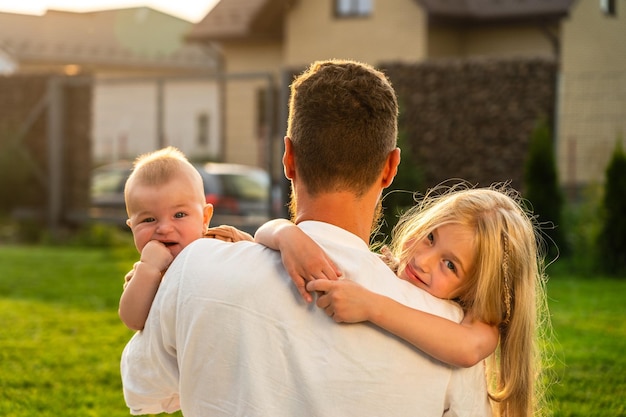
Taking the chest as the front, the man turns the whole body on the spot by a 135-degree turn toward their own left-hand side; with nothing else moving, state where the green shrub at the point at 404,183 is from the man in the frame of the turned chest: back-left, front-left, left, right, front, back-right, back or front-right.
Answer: back-right

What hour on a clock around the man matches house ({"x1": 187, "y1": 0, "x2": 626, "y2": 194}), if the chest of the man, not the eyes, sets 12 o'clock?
The house is roughly at 12 o'clock from the man.

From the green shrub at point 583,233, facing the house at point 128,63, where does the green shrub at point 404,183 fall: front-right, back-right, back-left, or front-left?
front-left

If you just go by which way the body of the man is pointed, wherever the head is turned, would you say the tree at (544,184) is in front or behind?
in front

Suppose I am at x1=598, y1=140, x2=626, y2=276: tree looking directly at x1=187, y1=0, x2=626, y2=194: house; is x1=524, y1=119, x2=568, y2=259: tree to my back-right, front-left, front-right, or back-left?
front-left

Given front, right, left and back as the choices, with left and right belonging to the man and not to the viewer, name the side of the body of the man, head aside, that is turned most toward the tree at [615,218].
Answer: front

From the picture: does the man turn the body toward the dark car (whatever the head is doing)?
yes

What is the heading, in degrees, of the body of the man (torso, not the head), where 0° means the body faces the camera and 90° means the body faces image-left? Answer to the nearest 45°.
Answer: approximately 180°

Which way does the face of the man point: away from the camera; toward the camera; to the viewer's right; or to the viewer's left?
away from the camera

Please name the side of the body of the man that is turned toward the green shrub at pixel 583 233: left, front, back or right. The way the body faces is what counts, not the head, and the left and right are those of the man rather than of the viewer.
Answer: front

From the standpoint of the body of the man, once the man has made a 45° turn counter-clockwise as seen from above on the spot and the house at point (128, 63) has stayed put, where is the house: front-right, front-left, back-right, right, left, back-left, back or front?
front-right
